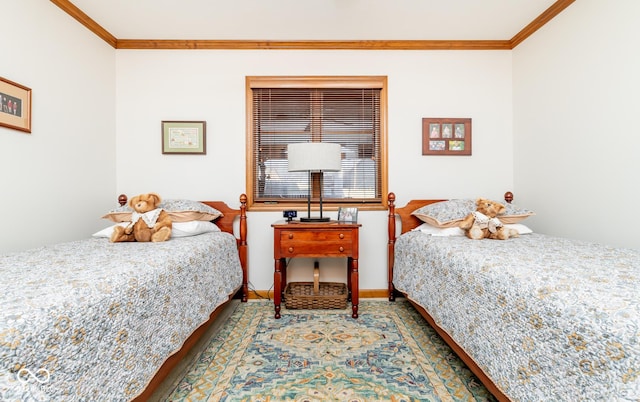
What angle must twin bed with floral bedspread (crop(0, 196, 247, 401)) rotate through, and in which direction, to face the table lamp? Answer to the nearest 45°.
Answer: approximately 180°

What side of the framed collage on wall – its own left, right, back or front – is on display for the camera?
front

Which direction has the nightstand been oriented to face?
toward the camera

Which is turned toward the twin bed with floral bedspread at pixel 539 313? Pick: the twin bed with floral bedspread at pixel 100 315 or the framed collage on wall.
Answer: the framed collage on wall

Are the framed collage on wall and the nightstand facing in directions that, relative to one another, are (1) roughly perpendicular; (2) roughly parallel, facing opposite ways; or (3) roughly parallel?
roughly parallel

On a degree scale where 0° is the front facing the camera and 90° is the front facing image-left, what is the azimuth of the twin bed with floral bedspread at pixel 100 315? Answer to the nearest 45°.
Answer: approximately 45°

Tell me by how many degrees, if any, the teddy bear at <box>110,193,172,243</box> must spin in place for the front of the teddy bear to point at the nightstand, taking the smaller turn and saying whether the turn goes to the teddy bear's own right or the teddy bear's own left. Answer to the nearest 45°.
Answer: approximately 135° to the teddy bear's own left

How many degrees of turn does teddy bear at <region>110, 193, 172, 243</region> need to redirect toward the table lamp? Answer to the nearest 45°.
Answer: approximately 135° to its left

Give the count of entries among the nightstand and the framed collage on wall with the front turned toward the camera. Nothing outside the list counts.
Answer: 2

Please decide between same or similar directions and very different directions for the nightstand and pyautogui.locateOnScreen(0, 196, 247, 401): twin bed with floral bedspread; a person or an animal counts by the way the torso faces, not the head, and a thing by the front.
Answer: same or similar directions

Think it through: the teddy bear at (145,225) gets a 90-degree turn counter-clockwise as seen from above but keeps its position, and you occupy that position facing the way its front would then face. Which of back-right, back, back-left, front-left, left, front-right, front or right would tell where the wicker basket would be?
front-left

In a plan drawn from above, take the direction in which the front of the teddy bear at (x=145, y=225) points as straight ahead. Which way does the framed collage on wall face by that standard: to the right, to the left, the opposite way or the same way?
the same way

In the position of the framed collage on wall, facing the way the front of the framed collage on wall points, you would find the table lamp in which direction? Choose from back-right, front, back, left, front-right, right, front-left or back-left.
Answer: front-right
